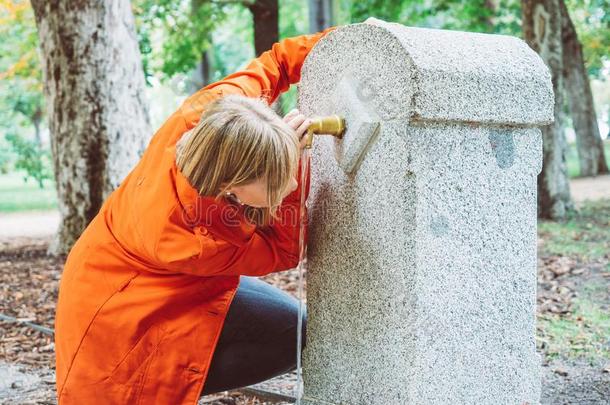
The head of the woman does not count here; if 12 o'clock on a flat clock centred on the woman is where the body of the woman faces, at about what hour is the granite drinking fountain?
The granite drinking fountain is roughly at 1 o'clock from the woman.

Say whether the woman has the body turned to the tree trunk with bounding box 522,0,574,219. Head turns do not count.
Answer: no

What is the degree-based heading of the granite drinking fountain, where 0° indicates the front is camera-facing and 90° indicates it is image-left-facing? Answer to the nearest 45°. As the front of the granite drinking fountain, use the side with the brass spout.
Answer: approximately 45°

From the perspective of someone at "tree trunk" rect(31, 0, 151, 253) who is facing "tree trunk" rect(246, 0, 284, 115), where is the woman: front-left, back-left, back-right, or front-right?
back-right

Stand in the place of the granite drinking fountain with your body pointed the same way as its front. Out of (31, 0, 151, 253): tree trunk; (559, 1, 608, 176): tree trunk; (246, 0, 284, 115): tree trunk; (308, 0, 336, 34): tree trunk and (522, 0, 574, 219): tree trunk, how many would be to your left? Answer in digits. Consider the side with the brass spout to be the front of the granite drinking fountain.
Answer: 0

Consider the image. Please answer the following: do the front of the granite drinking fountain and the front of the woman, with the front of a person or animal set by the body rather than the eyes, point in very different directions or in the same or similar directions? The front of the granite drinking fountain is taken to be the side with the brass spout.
very different directions

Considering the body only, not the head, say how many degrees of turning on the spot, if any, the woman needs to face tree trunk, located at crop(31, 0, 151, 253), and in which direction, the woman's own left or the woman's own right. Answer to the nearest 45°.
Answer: approximately 90° to the woman's own left

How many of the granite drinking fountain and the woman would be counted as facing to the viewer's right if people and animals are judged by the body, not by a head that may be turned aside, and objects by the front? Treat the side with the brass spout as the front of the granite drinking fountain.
1

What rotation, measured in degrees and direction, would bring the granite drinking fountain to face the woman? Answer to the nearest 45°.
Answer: approximately 45° to its right

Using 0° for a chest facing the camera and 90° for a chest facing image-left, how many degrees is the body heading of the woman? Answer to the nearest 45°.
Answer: approximately 270°

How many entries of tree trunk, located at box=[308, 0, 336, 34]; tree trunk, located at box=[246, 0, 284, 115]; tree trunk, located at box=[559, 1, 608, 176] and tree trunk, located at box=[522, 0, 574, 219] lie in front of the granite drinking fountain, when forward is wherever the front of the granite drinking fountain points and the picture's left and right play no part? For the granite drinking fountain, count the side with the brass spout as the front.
0

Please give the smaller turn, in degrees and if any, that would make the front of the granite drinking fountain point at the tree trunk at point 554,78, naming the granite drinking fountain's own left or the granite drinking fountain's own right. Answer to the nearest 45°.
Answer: approximately 135° to the granite drinking fountain's own right

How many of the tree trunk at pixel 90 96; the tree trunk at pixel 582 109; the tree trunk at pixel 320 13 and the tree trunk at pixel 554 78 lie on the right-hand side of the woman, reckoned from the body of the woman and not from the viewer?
0

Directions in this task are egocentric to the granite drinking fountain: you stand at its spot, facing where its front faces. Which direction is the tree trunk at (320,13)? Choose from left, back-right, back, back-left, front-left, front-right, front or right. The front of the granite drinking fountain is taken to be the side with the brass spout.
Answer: back-right

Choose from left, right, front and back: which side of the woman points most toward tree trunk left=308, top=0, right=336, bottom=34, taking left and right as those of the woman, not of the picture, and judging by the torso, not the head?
left

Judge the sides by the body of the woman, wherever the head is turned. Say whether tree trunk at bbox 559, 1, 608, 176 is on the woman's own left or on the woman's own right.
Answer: on the woman's own left

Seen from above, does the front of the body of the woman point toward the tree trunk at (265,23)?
no
